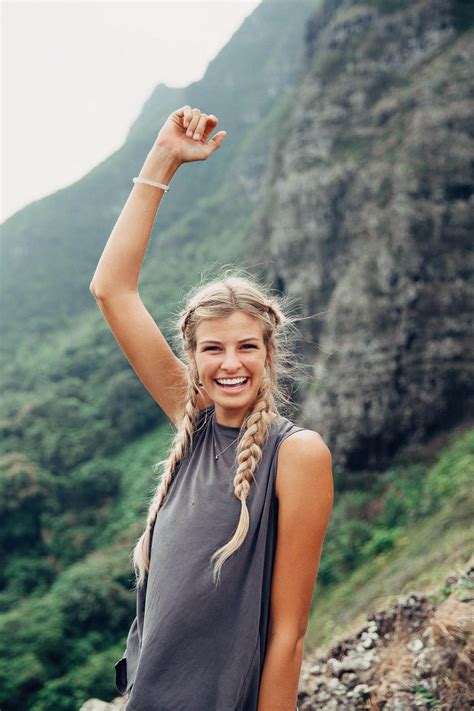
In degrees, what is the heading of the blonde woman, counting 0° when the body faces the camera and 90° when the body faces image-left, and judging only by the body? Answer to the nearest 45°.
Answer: approximately 45°
